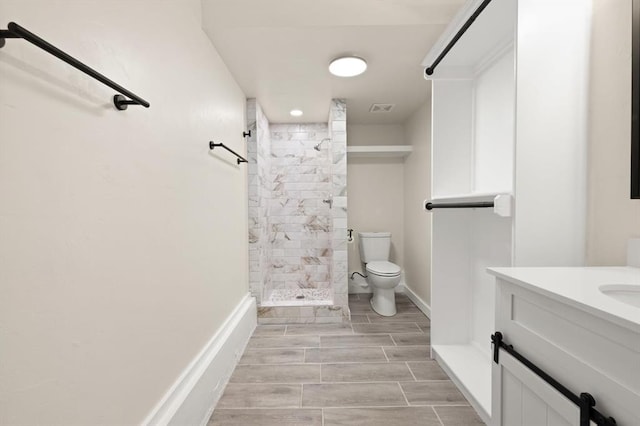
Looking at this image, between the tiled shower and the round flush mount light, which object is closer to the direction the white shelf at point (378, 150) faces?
the round flush mount light

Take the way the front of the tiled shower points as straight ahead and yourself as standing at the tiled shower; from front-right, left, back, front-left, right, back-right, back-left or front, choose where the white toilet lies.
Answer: front-left

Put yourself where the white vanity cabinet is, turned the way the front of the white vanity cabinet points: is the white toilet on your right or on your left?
on your right

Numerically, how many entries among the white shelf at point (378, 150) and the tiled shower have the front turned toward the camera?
2

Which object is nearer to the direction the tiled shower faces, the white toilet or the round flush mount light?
the round flush mount light

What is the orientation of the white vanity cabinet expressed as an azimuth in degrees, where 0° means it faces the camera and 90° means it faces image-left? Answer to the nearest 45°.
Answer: approximately 45°

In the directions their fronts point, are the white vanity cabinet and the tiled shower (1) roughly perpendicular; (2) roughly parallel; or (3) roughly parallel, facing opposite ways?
roughly perpendicular

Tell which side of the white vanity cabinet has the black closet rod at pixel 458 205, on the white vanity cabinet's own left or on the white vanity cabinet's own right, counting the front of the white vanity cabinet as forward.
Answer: on the white vanity cabinet's own right

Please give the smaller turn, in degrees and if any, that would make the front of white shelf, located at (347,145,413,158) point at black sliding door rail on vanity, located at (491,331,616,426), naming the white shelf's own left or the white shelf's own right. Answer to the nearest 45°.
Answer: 0° — it already faces it

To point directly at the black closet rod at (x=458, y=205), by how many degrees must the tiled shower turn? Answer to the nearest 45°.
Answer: approximately 45° to its left

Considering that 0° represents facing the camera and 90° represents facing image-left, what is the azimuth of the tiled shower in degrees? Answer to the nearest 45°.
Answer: approximately 0°

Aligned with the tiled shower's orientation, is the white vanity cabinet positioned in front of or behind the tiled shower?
in front

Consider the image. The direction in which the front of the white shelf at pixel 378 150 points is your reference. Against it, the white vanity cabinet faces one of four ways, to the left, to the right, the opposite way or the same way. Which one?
to the right

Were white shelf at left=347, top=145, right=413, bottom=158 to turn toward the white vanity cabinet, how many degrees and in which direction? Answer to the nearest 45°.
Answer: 0° — it already faces it

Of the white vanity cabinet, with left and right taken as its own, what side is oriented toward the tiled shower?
right
